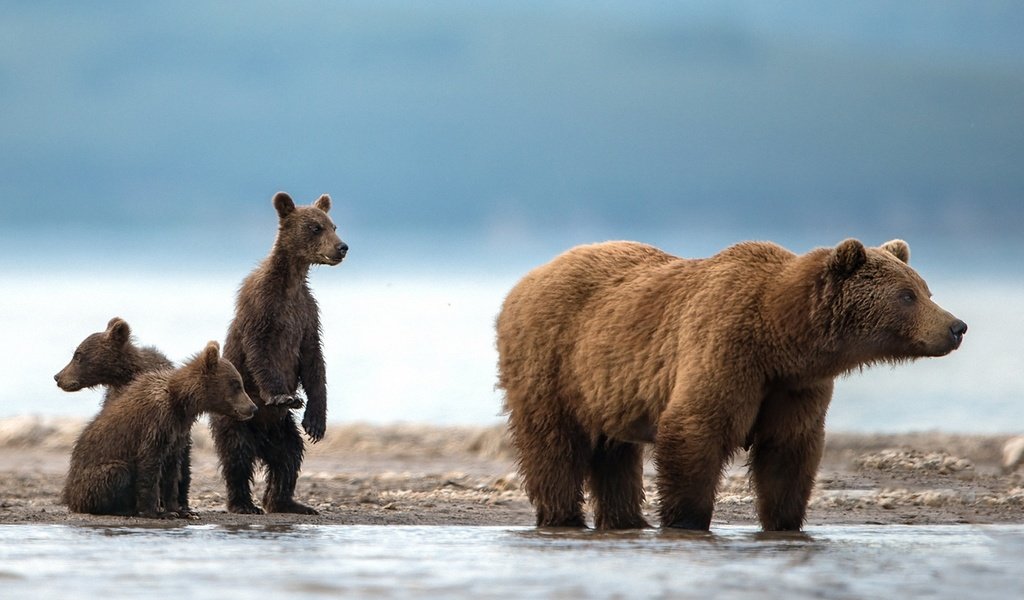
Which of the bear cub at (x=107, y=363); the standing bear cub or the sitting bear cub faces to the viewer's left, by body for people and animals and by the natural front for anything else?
the bear cub

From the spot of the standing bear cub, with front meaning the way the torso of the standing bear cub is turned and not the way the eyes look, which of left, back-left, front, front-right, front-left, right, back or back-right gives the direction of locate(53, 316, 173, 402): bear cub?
back-right

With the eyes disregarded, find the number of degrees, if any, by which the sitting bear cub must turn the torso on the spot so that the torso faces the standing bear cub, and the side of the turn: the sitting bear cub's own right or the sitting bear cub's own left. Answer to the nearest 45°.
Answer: approximately 45° to the sitting bear cub's own left

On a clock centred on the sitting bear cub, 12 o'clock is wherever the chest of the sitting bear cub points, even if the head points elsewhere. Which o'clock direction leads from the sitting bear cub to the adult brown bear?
The adult brown bear is roughly at 1 o'clock from the sitting bear cub.

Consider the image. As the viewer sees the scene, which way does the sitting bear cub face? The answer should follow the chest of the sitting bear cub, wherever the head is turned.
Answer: to the viewer's right

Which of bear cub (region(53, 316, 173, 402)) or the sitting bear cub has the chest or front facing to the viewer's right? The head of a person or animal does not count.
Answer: the sitting bear cub

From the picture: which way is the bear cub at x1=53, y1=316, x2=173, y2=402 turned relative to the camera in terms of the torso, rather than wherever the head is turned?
to the viewer's left

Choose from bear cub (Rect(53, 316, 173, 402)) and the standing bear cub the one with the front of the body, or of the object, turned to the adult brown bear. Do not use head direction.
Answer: the standing bear cub

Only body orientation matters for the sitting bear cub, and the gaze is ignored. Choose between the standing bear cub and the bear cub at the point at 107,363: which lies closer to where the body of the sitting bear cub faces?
the standing bear cub
